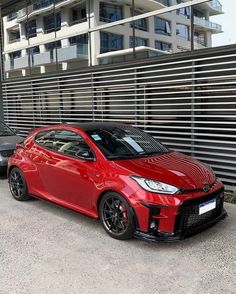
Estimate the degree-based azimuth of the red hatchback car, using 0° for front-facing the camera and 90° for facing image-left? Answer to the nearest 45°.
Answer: approximately 315°

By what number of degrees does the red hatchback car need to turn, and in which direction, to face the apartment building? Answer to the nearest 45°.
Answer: approximately 135° to its left
